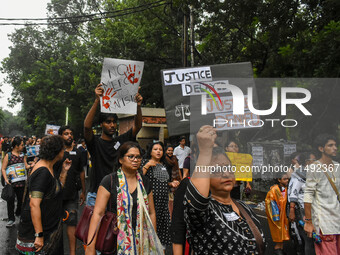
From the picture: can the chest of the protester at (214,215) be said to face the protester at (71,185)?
no

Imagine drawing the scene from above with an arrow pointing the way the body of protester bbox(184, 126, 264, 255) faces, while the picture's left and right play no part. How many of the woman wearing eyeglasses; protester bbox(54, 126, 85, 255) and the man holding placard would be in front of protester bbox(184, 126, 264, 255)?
0

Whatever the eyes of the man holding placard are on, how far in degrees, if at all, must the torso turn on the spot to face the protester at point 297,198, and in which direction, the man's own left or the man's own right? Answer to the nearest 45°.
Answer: approximately 45° to the man's own left

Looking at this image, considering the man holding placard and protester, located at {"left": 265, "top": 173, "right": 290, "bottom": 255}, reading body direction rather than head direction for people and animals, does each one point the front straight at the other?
no

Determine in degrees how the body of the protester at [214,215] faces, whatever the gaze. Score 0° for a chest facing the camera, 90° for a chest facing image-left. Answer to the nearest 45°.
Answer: approximately 315°

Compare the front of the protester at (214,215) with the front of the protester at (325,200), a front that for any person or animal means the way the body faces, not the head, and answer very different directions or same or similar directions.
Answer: same or similar directions

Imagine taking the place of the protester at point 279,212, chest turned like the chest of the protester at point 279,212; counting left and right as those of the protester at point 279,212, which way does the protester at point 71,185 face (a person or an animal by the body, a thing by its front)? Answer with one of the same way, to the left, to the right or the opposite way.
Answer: the same way

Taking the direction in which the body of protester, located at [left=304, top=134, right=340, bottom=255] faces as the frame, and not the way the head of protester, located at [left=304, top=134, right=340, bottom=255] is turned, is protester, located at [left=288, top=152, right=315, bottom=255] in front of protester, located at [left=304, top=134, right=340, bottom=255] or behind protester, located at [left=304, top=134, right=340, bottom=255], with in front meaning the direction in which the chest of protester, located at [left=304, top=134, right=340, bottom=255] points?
behind

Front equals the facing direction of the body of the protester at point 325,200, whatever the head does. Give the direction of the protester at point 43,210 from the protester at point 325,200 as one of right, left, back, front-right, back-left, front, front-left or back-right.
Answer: right

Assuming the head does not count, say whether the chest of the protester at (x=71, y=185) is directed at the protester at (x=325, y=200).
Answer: no

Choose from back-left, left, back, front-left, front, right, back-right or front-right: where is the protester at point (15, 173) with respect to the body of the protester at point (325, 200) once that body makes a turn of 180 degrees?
front-left

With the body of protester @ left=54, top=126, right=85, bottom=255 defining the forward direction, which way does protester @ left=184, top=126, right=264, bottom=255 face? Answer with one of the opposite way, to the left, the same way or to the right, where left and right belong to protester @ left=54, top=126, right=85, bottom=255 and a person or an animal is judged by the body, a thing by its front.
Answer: the same way

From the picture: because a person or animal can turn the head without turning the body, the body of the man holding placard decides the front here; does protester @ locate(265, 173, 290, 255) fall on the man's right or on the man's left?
on the man's left

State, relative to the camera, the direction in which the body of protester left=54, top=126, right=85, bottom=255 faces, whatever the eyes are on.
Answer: toward the camera

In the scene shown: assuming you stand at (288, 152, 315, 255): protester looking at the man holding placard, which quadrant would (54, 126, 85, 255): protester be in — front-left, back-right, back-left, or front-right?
front-right
